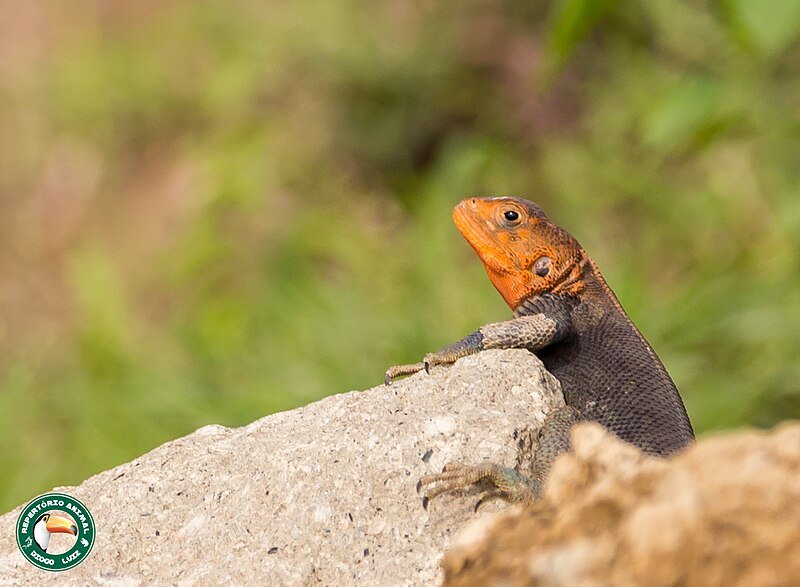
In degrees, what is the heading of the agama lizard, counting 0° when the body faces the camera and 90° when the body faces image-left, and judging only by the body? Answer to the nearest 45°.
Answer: approximately 90°
